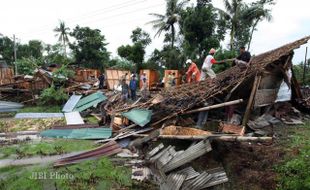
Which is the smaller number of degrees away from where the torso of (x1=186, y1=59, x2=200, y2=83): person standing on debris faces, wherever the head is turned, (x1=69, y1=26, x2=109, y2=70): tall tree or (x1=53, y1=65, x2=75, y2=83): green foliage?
the green foliage

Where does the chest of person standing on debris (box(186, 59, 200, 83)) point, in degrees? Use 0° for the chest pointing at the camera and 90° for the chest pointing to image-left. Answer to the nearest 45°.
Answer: approximately 90°

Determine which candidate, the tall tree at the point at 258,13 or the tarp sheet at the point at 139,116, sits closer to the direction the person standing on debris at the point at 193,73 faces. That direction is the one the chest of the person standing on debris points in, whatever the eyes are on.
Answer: the tarp sheet

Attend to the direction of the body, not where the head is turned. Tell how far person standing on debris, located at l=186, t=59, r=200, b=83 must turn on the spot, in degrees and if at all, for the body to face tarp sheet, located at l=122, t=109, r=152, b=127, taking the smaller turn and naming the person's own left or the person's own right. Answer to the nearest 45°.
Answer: approximately 45° to the person's own left

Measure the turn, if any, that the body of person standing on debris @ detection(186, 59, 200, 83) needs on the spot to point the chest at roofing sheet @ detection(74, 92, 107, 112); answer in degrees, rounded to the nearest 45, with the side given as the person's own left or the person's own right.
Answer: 0° — they already face it

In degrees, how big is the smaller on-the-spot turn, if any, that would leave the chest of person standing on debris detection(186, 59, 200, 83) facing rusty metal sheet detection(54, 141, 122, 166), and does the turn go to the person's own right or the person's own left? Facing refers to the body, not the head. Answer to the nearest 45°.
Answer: approximately 45° to the person's own left

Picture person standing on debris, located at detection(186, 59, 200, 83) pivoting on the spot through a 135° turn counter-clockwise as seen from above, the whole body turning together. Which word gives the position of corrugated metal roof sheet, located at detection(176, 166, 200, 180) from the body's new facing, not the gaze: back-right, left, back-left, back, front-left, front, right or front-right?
front-right

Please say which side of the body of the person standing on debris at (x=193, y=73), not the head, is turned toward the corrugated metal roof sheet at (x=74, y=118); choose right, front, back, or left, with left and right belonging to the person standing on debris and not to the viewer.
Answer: front

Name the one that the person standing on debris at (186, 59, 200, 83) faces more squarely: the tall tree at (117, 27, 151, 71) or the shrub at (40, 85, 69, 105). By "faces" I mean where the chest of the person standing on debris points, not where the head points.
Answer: the shrub

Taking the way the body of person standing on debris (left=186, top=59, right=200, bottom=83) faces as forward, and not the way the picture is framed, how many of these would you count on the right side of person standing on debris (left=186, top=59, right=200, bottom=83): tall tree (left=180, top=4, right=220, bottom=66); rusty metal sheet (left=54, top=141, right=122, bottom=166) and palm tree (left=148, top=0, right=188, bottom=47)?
2

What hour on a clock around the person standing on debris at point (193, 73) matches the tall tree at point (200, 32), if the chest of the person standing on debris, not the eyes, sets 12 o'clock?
The tall tree is roughly at 3 o'clock from the person standing on debris.

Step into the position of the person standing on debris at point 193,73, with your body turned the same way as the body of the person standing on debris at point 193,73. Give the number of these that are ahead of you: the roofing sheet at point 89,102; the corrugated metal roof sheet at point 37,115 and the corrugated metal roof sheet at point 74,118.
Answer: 3

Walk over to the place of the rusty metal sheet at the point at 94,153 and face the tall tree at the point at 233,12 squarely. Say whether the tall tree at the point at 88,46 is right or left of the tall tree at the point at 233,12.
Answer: left

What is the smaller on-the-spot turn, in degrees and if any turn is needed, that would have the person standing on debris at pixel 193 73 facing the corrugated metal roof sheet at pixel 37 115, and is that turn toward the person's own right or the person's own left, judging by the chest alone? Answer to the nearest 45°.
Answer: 0° — they already face it

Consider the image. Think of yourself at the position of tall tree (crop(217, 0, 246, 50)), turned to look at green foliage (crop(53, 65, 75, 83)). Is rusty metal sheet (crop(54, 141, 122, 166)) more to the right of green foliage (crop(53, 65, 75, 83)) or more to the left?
left

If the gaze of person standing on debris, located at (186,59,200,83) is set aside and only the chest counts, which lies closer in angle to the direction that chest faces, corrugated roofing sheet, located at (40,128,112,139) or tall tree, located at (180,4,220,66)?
the corrugated roofing sheet

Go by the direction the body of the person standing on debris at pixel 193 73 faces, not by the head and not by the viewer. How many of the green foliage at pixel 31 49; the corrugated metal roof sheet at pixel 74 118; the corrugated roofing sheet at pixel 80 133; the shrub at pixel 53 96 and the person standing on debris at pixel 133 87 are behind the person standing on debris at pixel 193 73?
0
